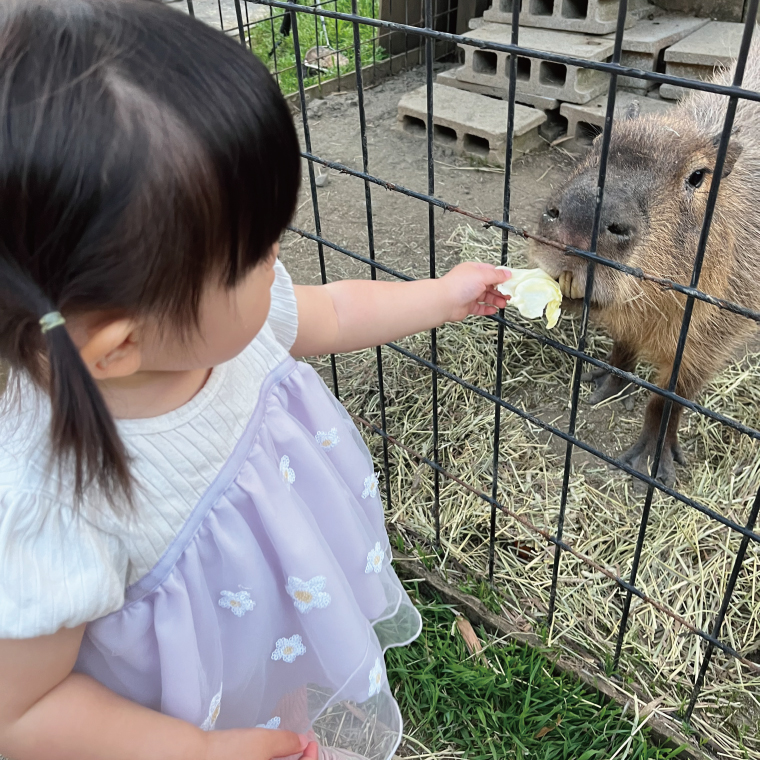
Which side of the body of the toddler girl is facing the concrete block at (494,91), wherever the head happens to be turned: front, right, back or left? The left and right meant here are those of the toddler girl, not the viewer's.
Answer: left

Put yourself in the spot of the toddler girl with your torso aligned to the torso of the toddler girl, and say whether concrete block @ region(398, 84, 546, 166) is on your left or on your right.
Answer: on your left

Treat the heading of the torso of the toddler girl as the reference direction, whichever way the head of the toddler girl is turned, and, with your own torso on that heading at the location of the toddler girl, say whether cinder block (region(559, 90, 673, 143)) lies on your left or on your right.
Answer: on your left

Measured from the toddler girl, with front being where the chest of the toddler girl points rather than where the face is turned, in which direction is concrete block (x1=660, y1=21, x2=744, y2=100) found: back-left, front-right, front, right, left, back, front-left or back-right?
left

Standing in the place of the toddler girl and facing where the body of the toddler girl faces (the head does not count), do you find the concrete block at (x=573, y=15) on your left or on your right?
on your left

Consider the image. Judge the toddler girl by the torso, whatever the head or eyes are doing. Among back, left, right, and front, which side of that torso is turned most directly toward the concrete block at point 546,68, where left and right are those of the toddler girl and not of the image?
left

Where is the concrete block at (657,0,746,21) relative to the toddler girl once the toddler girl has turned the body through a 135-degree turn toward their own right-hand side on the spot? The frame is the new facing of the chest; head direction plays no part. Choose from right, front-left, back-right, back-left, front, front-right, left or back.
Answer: back-right

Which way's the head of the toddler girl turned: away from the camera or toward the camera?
away from the camera

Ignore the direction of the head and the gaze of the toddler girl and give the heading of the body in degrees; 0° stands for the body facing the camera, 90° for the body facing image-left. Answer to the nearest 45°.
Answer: approximately 315°

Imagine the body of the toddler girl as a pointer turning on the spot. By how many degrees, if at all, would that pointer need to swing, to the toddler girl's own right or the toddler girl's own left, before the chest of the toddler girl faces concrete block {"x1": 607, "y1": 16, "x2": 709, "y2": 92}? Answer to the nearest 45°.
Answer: approximately 90° to the toddler girl's own left

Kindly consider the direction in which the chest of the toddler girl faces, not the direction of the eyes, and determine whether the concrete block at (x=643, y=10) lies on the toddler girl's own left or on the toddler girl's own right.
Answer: on the toddler girl's own left
